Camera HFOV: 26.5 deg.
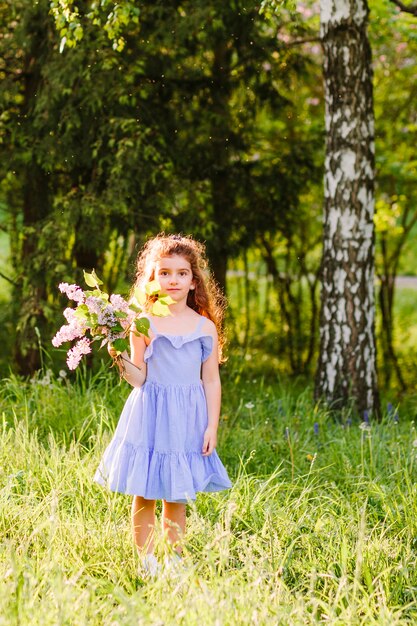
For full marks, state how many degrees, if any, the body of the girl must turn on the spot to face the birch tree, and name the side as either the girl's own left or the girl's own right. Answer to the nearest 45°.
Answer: approximately 135° to the girl's own left

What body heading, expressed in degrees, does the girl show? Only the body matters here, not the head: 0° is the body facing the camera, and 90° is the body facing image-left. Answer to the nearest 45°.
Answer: approximately 0°
